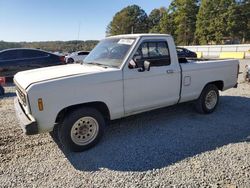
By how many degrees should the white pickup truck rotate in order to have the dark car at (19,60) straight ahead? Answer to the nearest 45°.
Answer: approximately 90° to its right

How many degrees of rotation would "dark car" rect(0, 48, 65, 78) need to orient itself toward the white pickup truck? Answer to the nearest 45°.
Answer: approximately 90° to its left

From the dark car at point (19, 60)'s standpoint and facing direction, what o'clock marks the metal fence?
The metal fence is roughly at 5 o'clock from the dark car.

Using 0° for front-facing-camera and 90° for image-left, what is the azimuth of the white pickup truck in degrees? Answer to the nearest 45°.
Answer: approximately 45°

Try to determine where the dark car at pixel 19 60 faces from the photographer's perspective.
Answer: facing to the left of the viewer

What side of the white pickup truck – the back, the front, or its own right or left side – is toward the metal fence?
back

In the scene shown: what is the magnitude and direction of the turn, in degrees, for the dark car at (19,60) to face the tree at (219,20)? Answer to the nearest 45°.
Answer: approximately 135° to its right
